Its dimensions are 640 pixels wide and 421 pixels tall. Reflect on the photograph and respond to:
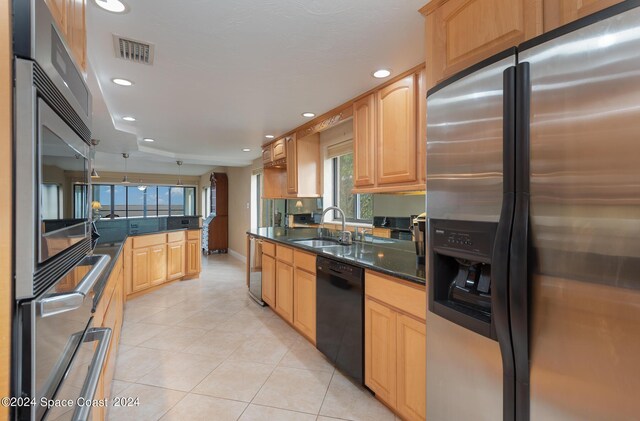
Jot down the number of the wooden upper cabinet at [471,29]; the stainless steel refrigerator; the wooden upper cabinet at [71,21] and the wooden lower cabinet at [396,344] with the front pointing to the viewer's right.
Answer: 1

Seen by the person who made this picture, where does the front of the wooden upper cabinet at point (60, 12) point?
facing to the right of the viewer

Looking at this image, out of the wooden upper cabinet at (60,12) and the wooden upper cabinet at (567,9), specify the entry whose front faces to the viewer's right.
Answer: the wooden upper cabinet at (60,12)

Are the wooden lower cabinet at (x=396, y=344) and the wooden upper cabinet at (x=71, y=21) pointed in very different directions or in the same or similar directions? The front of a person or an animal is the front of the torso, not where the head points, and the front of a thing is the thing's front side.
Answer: very different directions

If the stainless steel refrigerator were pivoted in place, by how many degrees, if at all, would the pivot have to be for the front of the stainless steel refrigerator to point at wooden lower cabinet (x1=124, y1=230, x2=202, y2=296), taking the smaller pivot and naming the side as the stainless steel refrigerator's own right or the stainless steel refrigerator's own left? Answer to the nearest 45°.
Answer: approximately 45° to the stainless steel refrigerator's own right

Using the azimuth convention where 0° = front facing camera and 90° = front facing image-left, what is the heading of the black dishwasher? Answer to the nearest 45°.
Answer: approximately 45°

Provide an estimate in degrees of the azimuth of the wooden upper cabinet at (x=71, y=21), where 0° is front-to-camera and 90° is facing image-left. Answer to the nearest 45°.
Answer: approximately 270°

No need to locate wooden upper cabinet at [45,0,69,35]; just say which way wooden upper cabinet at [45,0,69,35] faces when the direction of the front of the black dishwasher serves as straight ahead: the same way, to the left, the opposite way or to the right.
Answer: the opposite way

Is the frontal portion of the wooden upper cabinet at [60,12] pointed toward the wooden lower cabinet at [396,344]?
yes

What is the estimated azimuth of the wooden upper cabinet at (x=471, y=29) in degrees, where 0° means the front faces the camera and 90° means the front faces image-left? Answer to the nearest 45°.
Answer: approximately 45°

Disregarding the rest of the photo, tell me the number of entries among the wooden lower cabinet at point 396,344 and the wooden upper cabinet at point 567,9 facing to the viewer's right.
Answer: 0

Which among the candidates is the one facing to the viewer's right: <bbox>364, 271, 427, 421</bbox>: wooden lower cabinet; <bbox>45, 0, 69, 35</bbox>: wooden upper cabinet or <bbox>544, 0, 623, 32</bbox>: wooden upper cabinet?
<bbox>45, 0, 69, 35</bbox>: wooden upper cabinet

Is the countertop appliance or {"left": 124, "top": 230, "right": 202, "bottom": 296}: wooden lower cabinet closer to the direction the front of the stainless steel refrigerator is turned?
the wooden lower cabinet

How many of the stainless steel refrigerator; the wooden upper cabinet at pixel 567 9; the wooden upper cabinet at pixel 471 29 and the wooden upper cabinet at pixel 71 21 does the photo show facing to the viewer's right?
1

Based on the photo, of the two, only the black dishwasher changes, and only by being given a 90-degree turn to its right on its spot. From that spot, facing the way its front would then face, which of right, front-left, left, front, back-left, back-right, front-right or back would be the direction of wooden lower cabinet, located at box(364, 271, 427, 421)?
back

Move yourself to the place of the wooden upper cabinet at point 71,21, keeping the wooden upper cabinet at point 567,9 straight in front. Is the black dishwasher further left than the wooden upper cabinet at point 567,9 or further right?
left
